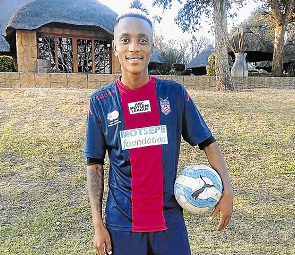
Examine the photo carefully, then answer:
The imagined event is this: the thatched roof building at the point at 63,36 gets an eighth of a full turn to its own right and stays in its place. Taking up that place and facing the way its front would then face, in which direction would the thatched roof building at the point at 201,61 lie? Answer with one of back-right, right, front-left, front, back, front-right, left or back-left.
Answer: back

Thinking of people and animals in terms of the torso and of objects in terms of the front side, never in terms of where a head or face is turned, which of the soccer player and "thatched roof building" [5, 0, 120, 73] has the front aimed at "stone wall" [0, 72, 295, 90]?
the thatched roof building

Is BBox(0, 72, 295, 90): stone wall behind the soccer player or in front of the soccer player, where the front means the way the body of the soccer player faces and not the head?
behind

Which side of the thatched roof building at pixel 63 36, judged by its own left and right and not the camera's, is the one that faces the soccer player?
front

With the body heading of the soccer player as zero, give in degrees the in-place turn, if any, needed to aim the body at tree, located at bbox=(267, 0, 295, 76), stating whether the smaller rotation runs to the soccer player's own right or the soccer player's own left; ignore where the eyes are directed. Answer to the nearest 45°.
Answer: approximately 180°

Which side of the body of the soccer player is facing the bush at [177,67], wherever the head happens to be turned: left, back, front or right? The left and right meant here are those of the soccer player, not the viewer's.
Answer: back

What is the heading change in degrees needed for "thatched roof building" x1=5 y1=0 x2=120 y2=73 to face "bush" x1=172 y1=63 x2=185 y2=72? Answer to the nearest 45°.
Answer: approximately 135° to its left

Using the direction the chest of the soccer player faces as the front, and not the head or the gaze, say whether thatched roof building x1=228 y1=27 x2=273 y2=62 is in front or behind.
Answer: behind

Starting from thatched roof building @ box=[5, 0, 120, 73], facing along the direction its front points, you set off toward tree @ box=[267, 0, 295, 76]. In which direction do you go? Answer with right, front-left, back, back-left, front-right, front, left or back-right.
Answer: left

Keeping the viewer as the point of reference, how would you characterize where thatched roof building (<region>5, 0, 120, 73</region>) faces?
facing the viewer

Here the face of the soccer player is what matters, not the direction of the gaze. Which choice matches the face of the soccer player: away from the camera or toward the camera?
toward the camera
